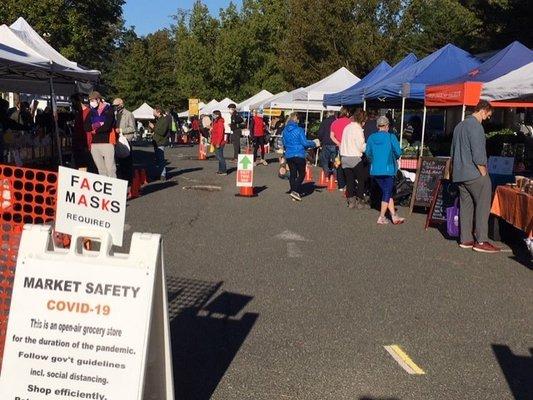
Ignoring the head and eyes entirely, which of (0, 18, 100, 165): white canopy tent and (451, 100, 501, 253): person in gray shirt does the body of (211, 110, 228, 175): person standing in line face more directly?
the white canopy tent

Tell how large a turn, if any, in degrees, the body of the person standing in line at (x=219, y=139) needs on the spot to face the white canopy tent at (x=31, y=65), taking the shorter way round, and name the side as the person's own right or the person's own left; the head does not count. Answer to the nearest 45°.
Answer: approximately 45° to the person's own left

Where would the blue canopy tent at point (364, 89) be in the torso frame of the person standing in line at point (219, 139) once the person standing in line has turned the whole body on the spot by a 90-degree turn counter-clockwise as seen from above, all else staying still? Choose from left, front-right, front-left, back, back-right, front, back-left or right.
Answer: left

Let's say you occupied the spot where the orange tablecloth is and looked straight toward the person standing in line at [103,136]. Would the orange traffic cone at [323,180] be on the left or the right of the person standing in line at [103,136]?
right

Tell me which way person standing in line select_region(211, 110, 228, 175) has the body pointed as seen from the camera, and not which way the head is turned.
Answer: to the viewer's left

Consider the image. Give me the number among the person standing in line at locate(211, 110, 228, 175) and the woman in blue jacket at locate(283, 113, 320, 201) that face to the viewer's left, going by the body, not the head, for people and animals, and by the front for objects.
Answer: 1

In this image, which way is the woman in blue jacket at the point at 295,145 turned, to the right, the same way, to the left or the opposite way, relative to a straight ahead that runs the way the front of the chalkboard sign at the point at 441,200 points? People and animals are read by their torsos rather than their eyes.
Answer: the opposite way

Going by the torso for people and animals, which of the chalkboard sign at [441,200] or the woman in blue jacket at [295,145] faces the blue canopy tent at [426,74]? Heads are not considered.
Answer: the woman in blue jacket

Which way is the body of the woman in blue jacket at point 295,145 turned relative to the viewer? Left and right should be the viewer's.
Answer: facing away from the viewer and to the right of the viewer

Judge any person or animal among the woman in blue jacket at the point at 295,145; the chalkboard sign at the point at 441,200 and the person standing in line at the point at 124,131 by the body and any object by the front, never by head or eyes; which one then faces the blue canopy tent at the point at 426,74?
the woman in blue jacket
